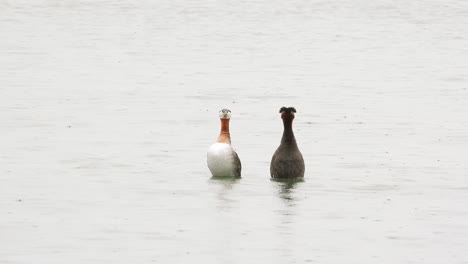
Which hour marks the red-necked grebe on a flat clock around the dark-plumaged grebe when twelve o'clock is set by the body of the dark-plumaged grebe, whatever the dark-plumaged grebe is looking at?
The red-necked grebe is roughly at 9 o'clock from the dark-plumaged grebe.

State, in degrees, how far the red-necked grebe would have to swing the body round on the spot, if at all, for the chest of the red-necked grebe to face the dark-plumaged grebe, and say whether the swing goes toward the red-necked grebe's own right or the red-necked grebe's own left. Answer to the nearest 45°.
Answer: approximately 90° to the red-necked grebe's own left

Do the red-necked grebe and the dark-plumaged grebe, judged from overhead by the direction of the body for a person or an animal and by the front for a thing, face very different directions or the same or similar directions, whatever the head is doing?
very different directions

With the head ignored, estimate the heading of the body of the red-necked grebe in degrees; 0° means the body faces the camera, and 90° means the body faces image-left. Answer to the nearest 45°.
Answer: approximately 0°

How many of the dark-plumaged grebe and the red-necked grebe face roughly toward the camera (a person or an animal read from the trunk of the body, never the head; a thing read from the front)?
1

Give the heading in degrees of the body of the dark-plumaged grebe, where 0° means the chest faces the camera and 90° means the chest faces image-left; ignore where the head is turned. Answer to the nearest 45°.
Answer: approximately 180°
